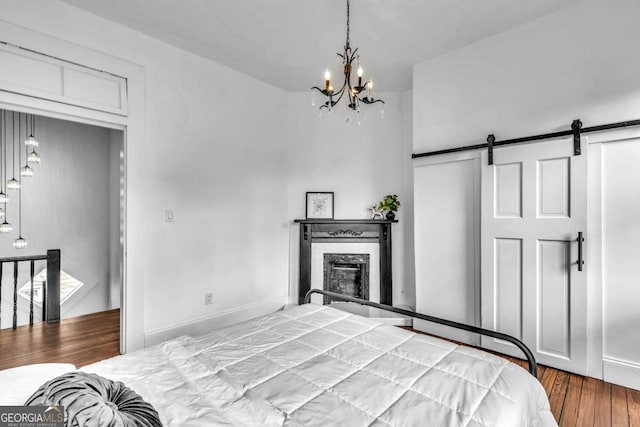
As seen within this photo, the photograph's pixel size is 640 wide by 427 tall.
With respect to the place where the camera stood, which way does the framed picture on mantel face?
facing the viewer

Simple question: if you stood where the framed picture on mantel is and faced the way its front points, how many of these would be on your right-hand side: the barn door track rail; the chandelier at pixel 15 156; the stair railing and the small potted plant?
2

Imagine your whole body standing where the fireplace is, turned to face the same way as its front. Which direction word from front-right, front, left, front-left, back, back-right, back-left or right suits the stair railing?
right

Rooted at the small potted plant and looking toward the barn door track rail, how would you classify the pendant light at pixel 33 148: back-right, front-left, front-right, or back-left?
back-right

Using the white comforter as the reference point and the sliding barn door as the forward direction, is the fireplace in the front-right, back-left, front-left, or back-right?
front-left

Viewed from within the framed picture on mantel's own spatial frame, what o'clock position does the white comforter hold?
The white comforter is roughly at 12 o'clock from the framed picture on mantel.

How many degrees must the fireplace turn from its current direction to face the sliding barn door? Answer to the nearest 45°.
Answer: approximately 45° to its left

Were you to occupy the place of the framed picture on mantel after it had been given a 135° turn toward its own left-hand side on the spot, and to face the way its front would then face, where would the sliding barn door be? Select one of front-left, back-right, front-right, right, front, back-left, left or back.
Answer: right

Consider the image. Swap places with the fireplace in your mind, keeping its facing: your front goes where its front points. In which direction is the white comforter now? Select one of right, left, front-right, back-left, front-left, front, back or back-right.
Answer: front

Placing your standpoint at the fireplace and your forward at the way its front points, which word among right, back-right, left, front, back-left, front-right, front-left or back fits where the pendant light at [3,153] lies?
right

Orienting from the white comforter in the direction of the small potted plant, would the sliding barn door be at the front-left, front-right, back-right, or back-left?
front-right

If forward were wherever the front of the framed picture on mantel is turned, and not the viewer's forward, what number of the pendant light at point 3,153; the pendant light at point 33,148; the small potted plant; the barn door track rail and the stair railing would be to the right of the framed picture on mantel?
3

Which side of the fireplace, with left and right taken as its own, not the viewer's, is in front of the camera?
front

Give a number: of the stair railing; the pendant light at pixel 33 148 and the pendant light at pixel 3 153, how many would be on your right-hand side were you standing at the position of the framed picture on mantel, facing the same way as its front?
3

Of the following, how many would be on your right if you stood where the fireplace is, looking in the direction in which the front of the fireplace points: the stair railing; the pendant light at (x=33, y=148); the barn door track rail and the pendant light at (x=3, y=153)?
3

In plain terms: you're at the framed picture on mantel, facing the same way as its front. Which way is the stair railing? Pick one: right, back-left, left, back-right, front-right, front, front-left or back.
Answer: right

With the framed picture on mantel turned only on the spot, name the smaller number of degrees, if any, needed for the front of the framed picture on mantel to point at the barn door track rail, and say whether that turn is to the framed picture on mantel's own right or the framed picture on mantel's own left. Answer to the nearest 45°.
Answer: approximately 45° to the framed picture on mantel's own left

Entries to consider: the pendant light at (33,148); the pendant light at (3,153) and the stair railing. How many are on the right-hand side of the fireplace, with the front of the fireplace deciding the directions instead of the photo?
3

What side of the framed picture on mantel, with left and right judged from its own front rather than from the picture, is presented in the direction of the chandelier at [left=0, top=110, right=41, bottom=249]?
right

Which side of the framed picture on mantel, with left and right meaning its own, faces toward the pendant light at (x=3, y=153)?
right
